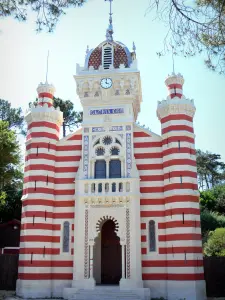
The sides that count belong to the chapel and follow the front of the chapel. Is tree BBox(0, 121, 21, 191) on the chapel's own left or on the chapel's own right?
on the chapel's own right

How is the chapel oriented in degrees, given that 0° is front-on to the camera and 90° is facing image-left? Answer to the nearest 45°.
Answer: approximately 0°

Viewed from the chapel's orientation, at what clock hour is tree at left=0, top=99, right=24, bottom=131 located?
The tree is roughly at 5 o'clock from the chapel.

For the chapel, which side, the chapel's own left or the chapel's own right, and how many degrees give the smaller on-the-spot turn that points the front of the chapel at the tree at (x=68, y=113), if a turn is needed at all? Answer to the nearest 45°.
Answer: approximately 180°
